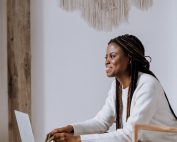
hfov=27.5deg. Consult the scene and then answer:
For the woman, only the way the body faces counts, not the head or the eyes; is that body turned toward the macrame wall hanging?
no

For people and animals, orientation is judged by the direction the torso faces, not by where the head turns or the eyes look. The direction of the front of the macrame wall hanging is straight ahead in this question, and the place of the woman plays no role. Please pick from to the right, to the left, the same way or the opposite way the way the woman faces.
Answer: to the right

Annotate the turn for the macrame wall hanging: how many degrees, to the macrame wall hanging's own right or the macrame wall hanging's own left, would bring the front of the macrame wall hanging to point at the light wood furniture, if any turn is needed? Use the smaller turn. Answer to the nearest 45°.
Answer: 0° — it already faces it

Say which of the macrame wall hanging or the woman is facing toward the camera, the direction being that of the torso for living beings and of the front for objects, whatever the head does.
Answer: the macrame wall hanging

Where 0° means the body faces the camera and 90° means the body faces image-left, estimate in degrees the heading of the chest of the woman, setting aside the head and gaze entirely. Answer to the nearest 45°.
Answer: approximately 90°

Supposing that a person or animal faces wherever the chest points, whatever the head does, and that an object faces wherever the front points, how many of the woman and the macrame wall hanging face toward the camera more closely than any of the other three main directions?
1

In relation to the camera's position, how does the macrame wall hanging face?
facing the viewer

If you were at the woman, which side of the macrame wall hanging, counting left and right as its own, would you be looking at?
front
